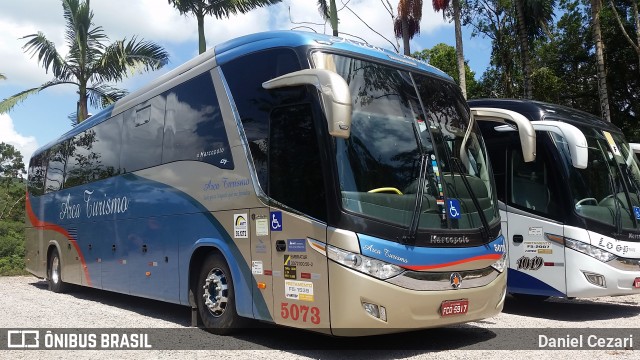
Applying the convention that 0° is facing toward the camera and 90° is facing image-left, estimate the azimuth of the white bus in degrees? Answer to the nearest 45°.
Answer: approximately 315°

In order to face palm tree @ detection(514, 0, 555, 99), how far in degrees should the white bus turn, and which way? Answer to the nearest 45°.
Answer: approximately 135° to its left
